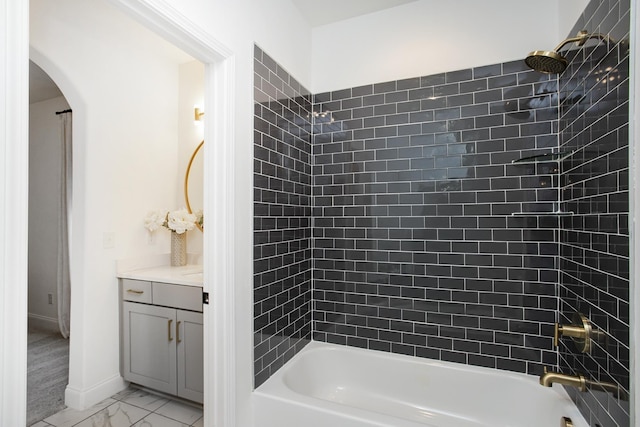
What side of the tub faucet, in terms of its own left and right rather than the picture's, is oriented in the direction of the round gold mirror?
front

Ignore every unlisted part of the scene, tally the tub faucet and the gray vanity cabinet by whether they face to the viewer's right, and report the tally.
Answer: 0

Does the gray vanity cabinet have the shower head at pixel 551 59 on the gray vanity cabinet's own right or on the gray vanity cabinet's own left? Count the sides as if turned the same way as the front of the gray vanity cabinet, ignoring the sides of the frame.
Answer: on the gray vanity cabinet's own left

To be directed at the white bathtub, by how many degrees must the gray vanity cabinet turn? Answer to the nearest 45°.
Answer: approximately 90° to its left

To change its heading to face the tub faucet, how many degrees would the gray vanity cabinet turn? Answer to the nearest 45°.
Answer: approximately 90° to its left

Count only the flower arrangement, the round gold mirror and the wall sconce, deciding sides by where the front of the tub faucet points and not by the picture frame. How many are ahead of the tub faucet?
3

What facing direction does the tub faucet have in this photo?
to the viewer's left

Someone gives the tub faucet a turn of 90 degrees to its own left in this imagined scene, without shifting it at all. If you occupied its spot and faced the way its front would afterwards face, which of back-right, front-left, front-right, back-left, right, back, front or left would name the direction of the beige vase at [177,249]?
right

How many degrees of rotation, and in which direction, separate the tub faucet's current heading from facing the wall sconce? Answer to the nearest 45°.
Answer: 0° — it already faces it

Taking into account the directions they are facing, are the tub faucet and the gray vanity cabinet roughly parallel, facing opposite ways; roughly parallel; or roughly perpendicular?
roughly perpendicular
